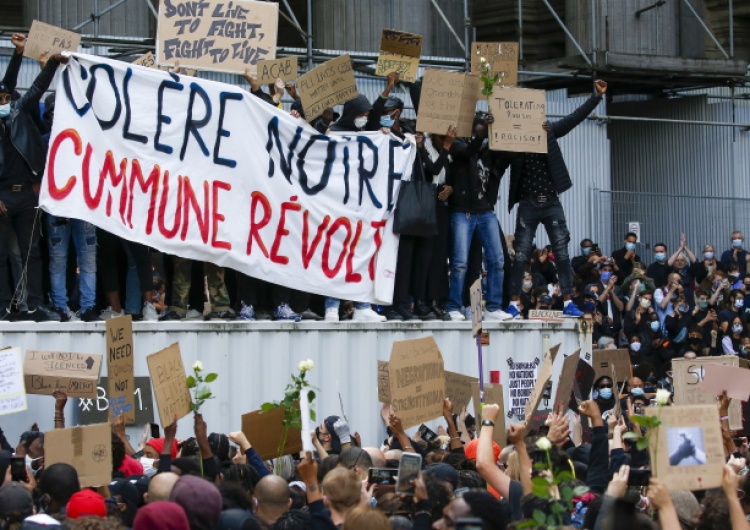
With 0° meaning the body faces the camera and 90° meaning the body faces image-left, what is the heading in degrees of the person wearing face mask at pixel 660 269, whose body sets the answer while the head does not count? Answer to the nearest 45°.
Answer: approximately 0°

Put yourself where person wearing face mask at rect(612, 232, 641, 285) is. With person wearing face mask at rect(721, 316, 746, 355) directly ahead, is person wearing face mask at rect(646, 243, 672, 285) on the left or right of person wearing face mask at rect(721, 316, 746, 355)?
left

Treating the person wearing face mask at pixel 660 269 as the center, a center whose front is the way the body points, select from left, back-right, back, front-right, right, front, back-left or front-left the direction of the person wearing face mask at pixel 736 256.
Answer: back-left

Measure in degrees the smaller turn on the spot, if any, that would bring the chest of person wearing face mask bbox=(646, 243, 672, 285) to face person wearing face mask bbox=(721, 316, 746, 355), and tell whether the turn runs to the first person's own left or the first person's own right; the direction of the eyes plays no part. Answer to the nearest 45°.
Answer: approximately 45° to the first person's own left

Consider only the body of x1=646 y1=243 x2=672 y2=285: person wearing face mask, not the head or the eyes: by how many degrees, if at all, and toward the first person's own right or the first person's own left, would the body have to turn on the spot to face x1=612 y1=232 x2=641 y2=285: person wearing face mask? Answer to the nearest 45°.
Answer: approximately 45° to the first person's own right

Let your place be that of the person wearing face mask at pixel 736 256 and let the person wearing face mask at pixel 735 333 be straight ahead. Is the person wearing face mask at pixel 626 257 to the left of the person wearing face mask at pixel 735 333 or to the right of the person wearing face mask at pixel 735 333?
right
